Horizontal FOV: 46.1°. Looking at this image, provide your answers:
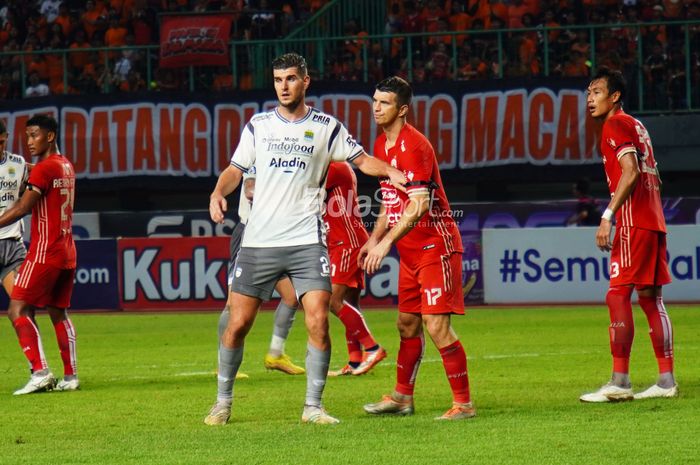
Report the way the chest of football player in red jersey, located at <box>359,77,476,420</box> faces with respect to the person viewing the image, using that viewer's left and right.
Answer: facing the viewer and to the left of the viewer

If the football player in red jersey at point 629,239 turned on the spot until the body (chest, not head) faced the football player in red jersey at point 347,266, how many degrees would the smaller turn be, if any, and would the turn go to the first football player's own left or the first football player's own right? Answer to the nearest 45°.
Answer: approximately 45° to the first football player's own right

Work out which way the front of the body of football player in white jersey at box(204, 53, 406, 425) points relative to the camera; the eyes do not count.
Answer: toward the camera

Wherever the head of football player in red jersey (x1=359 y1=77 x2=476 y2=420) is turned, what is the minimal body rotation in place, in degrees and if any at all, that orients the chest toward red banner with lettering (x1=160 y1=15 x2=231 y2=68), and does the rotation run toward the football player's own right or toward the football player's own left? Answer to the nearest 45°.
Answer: approximately 135° to the football player's own right

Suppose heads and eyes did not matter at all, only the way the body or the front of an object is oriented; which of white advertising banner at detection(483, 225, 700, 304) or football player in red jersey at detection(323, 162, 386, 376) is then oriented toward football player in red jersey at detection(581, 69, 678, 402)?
the white advertising banner

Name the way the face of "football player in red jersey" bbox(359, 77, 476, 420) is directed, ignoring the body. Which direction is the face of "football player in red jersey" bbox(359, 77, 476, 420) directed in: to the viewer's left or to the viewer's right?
to the viewer's left

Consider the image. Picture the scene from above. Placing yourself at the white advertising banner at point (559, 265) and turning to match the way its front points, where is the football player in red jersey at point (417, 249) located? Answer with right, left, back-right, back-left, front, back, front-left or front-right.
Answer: front

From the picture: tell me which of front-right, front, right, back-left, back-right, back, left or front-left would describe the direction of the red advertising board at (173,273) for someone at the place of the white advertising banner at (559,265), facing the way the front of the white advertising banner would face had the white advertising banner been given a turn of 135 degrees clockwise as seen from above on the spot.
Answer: front-left

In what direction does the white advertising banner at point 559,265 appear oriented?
toward the camera

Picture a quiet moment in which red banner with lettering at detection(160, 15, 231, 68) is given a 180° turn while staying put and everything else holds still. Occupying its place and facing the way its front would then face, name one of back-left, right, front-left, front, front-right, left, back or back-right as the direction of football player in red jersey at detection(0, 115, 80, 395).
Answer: back
